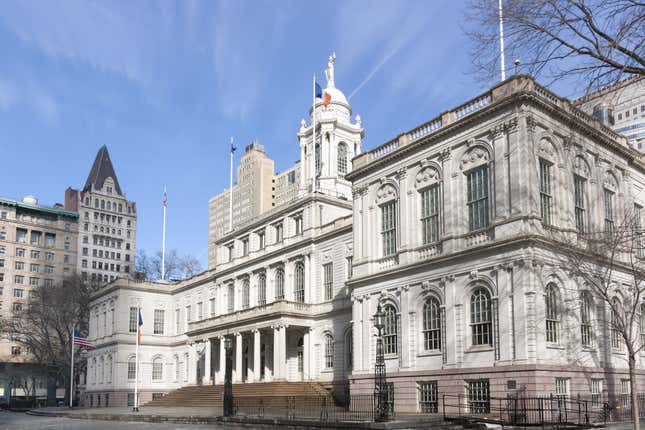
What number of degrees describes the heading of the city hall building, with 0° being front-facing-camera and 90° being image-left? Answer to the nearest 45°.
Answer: approximately 45°
